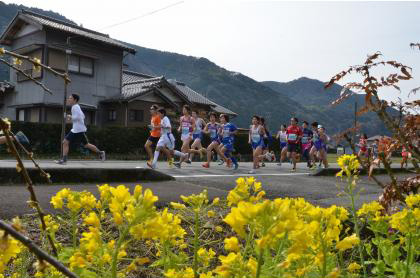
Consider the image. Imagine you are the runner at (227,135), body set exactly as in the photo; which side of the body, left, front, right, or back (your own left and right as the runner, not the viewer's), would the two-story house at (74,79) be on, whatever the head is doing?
right

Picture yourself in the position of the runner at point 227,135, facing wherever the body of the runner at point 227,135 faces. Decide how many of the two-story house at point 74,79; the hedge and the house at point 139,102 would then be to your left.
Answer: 0

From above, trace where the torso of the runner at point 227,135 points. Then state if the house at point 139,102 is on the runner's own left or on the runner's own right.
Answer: on the runner's own right

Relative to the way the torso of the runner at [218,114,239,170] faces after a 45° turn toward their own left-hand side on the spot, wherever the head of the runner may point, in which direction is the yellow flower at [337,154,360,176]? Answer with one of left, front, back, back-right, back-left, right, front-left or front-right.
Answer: front

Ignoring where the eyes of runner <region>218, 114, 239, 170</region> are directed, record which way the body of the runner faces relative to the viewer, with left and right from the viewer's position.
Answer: facing the viewer and to the left of the viewer
